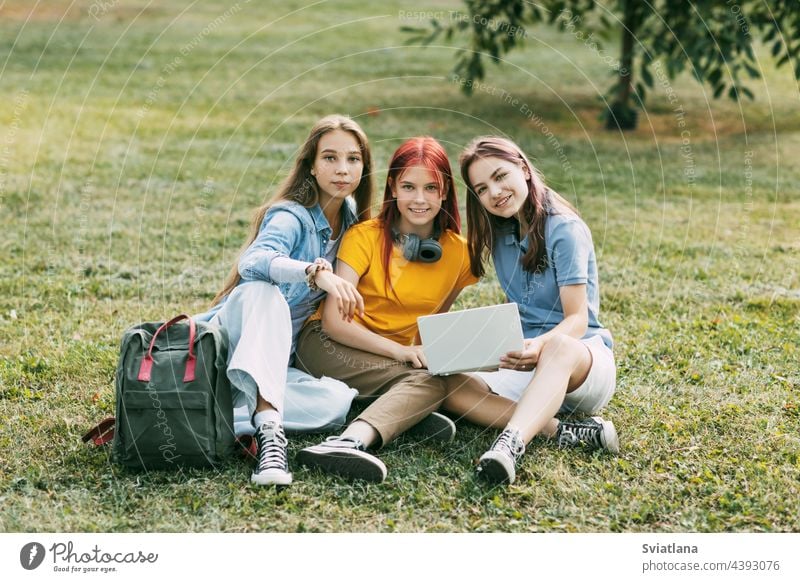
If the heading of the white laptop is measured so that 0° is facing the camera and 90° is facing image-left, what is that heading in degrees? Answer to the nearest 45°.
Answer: approximately 180°

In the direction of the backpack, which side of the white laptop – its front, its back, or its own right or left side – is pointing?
left

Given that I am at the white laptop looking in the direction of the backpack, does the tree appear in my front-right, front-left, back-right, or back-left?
back-right

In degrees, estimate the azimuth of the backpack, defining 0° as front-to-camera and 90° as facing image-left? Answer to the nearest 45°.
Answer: approximately 0°

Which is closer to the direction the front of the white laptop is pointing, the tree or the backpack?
the tree

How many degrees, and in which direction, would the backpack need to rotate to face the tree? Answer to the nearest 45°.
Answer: approximately 135° to its left

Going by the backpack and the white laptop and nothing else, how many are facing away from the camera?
1

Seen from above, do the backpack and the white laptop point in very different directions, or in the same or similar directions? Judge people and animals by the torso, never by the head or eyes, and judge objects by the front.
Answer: very different directions

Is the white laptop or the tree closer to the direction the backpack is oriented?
the white laptop

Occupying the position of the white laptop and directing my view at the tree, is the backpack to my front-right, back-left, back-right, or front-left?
back-left

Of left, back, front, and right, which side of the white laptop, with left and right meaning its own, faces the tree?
front

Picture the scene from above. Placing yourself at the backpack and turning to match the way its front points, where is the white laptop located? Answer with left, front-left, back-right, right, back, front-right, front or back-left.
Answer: left
